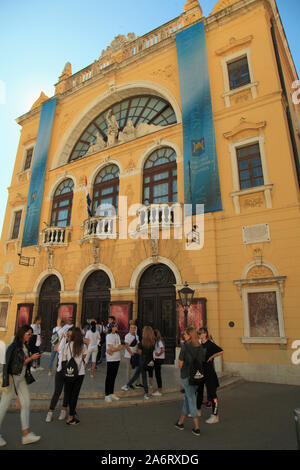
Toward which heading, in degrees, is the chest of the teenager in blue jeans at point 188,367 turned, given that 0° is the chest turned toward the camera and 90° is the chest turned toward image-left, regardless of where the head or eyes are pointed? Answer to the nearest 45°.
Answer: approximately 135°

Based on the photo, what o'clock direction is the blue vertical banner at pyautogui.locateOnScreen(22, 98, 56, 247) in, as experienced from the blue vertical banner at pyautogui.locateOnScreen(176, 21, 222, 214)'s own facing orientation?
the blue vertical banner at pyautogui.locateOnScreen(22, 98, 56, 247) is roughly at 2 o'clock from the blue vertical banner at pyautogui.locateOnScreen(176, 21, 222, 214).

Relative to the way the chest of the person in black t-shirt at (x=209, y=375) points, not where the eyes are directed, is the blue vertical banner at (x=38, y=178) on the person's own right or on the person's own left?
on the person's own right

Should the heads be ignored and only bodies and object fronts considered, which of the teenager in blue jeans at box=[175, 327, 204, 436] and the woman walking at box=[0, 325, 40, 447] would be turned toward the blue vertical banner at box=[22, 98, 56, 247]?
the teenager in blue jeans

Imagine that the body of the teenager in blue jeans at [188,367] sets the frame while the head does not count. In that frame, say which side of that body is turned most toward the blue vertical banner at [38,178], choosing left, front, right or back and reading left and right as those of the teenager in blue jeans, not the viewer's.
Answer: front

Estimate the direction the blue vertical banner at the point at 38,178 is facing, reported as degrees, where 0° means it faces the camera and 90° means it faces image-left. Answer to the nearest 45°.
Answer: approximately 45°

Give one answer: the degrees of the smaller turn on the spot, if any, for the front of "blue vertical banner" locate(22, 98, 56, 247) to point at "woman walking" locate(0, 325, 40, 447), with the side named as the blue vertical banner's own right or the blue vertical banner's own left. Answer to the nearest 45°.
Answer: approximately 45° to the blue vertical banner's own left

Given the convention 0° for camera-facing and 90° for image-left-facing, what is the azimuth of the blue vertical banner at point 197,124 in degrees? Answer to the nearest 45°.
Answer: approximately 45°
